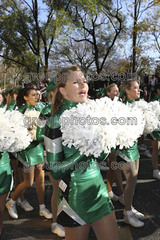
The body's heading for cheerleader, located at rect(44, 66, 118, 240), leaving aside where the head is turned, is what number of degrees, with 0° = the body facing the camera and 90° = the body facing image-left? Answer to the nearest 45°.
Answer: approximately 315°

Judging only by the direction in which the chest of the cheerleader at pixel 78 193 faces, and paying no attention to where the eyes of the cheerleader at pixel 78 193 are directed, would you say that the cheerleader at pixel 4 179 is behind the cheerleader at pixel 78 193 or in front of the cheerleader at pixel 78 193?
behind

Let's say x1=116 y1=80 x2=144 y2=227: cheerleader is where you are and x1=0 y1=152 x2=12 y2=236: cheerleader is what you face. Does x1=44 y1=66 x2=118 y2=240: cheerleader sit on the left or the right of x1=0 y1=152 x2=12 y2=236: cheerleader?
left

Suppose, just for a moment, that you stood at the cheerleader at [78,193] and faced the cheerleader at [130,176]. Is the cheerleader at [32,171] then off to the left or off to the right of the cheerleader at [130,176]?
left

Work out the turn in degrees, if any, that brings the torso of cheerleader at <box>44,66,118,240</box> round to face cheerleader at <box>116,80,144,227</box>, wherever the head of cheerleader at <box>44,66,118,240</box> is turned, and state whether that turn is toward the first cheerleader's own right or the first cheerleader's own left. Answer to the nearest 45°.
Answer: approximately 90° to the first cheerleader's own left

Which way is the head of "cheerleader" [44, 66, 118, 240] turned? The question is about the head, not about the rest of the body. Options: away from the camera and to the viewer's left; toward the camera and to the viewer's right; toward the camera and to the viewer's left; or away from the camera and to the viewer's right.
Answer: toward the camera and to the viewer's right

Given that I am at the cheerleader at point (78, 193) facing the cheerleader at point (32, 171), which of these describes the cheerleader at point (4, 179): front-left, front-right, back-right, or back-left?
front-left

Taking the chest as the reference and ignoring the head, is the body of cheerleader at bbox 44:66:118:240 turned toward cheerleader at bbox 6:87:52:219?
no

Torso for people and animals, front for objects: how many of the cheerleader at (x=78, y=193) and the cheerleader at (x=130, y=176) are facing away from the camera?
0
